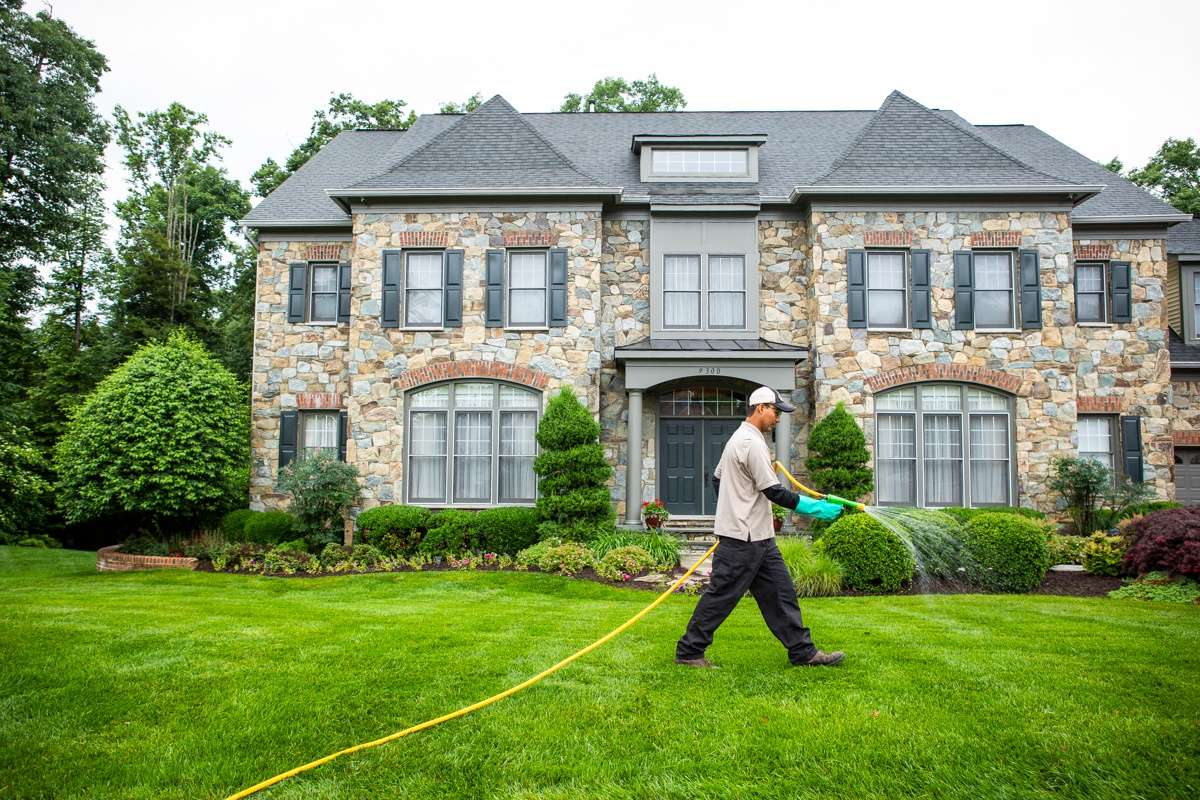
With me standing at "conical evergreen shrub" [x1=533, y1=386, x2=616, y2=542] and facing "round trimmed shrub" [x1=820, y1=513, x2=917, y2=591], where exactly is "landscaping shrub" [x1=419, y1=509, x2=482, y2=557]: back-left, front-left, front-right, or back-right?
back-right

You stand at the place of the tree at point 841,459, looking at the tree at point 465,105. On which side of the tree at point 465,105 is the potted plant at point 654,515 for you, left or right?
left

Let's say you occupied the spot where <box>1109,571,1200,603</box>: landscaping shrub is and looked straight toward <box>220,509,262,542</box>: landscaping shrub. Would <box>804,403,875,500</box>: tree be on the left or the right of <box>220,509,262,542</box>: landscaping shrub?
right

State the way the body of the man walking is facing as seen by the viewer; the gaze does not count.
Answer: to the viewer's right

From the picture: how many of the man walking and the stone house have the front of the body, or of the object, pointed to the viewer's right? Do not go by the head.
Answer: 1

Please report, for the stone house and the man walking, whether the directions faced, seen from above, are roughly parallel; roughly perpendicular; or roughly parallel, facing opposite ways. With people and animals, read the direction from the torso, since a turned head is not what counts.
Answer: roughly perpendicular

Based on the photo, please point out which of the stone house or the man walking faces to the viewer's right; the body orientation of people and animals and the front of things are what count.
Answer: the man walking

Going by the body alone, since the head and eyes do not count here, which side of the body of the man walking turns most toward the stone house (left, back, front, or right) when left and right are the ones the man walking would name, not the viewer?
left

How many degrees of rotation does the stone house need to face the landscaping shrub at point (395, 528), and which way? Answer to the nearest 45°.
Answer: approximately 90° to its right

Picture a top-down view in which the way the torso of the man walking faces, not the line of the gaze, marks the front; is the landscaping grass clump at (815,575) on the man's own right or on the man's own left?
on the man's own left

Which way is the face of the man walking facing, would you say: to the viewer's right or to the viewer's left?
to the viewer's right

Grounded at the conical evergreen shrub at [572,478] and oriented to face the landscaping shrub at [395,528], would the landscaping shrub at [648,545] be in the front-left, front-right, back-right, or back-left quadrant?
back-left

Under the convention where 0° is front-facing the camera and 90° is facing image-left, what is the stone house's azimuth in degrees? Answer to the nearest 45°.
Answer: approximately 0°
